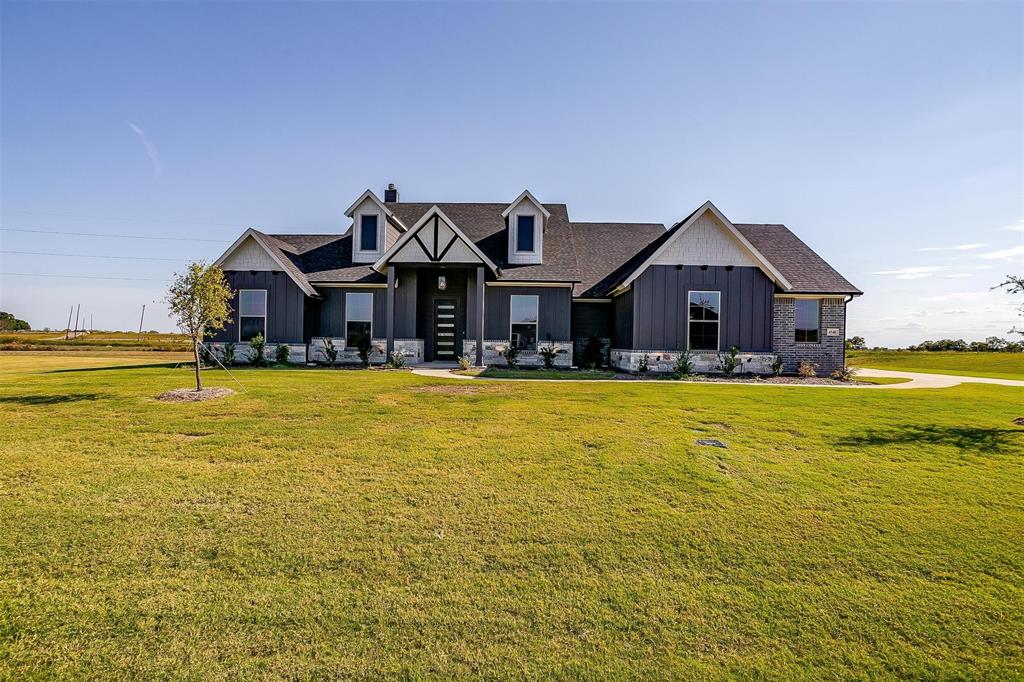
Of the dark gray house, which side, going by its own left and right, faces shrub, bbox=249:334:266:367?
right

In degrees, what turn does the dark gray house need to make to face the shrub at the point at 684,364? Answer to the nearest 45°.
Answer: approximately 45° to its left

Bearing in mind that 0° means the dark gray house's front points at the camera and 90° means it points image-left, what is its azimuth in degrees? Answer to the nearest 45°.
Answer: approximately 0°

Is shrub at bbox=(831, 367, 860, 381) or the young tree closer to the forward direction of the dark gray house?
the young tree

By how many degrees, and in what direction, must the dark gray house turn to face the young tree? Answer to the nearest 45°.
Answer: approximately 45° to its right

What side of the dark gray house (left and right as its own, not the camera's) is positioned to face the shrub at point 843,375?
left
